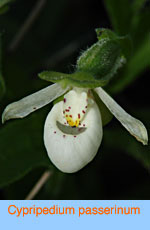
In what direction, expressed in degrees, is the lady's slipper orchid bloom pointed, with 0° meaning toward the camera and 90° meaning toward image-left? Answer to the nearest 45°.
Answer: approximately 0°
